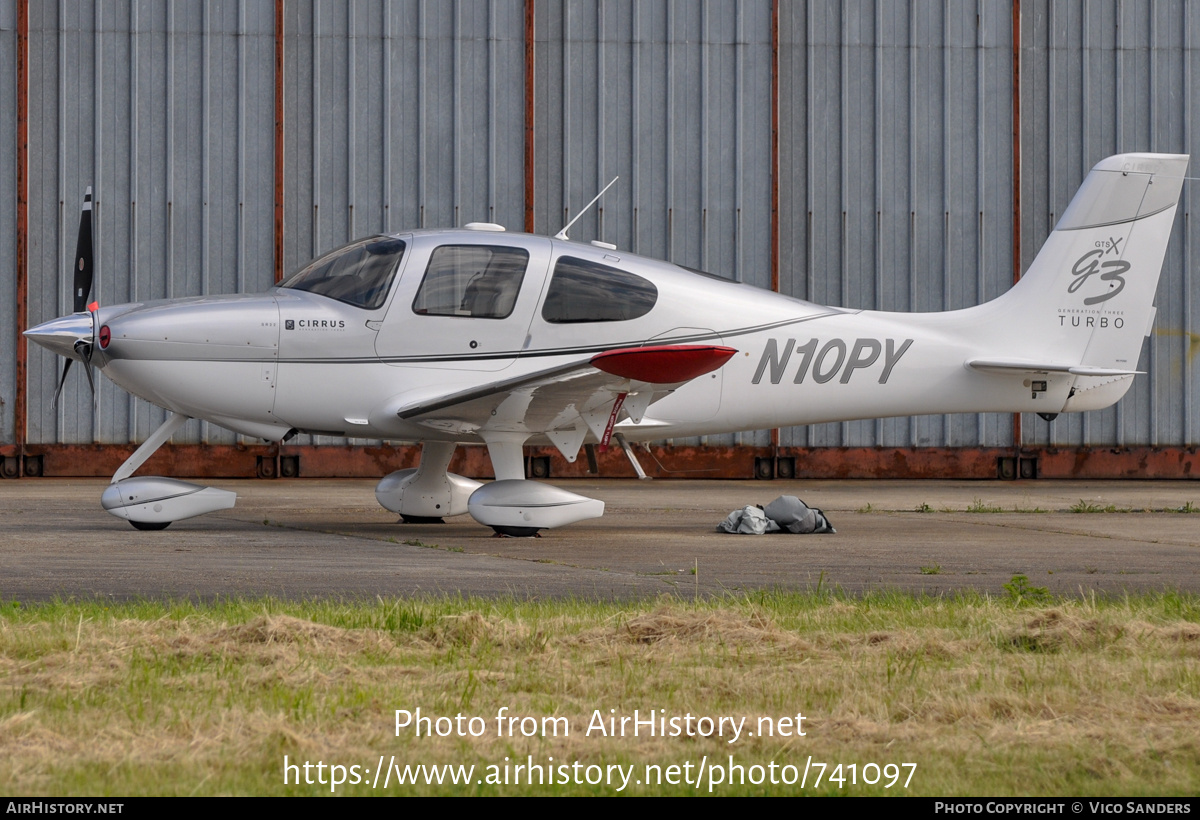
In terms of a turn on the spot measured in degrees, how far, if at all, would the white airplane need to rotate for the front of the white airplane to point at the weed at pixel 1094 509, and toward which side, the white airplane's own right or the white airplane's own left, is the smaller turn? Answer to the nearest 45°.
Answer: approximately 135° to the white airplane's own right

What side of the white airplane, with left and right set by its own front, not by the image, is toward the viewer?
left

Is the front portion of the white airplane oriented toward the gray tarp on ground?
no

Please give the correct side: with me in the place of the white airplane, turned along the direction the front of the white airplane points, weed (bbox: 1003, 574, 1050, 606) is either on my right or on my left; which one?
on my left

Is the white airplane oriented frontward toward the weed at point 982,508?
no
